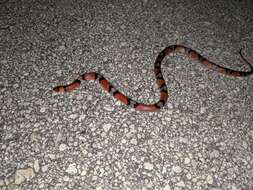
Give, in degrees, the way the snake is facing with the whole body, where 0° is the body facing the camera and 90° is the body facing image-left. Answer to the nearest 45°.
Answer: approximately 90°
